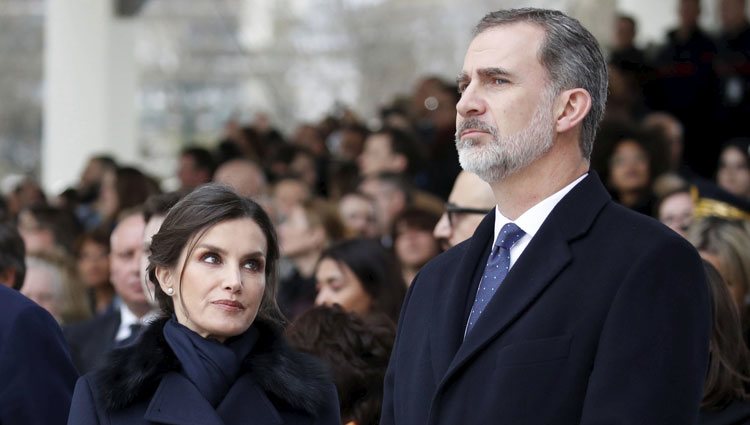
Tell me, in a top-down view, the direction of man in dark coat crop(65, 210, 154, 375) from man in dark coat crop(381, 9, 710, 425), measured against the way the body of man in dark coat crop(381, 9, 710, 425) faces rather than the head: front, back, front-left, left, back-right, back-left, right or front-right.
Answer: right

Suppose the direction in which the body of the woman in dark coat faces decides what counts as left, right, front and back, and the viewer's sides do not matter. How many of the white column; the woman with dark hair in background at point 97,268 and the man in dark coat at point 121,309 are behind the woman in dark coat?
3

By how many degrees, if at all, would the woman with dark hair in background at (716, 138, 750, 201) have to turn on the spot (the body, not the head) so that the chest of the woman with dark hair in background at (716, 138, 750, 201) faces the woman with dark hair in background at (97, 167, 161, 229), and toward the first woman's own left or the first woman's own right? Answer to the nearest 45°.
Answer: approximately 45° to the first woman's own right

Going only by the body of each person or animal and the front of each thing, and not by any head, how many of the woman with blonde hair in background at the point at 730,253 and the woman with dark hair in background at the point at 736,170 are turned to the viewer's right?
0

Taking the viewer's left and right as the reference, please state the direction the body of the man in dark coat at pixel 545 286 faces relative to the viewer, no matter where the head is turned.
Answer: facing the viewer and to the left of the viewer

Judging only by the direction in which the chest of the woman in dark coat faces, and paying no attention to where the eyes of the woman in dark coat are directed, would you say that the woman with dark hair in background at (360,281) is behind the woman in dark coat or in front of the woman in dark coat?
behind

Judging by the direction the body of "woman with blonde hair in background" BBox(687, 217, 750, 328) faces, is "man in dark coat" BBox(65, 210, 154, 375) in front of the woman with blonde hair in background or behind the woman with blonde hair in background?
in front

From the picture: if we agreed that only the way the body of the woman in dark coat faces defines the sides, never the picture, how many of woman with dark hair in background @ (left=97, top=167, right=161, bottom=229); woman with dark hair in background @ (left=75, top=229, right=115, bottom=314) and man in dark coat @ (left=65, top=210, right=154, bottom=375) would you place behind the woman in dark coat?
3

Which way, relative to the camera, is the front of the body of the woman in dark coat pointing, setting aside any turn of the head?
toward the camera

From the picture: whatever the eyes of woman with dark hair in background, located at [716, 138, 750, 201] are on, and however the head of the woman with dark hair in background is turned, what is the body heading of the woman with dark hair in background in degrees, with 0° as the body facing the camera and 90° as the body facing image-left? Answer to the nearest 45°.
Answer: approximately 45°
